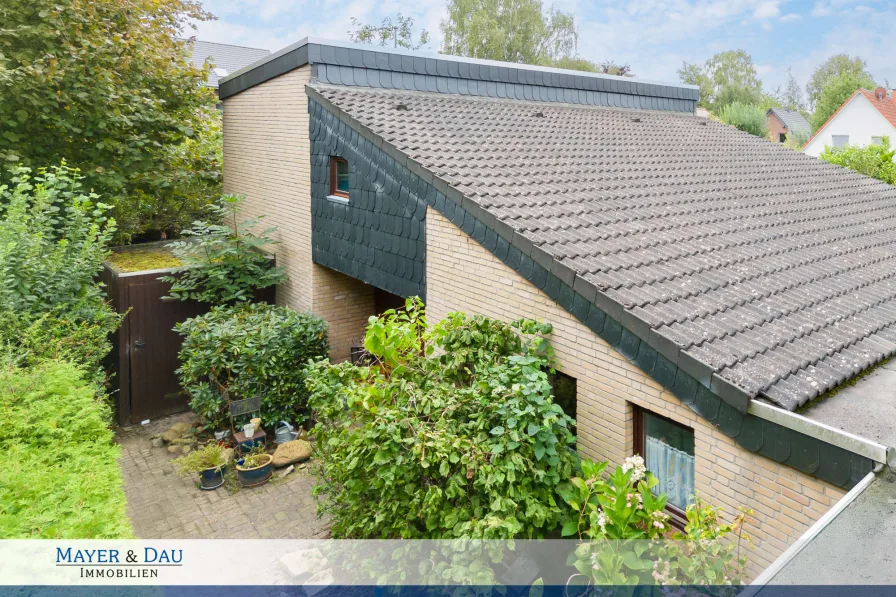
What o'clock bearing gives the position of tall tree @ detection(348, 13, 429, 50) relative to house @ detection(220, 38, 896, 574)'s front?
The tall tree is roughly at 4 o'clock from the house.

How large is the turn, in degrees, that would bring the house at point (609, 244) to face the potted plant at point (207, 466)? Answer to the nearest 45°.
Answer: approximately 45° to its right

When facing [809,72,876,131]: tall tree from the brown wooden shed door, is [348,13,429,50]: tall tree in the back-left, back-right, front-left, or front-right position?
front-left

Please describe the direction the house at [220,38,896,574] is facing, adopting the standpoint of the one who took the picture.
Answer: facing the viewer and to the left of the viewer

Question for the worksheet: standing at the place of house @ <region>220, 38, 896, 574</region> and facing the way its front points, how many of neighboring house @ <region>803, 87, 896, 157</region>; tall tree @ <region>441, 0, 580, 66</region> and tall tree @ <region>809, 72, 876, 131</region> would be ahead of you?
0

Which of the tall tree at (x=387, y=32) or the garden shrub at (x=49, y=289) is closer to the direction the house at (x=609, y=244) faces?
the garden shrub

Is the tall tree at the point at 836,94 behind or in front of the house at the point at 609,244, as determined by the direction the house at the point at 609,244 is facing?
behind

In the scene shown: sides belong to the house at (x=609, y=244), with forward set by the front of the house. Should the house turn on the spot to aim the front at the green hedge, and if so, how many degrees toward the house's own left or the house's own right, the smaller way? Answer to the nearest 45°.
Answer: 0° — it already faces it

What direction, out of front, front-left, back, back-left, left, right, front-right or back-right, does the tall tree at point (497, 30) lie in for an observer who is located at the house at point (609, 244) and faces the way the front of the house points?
back-right
